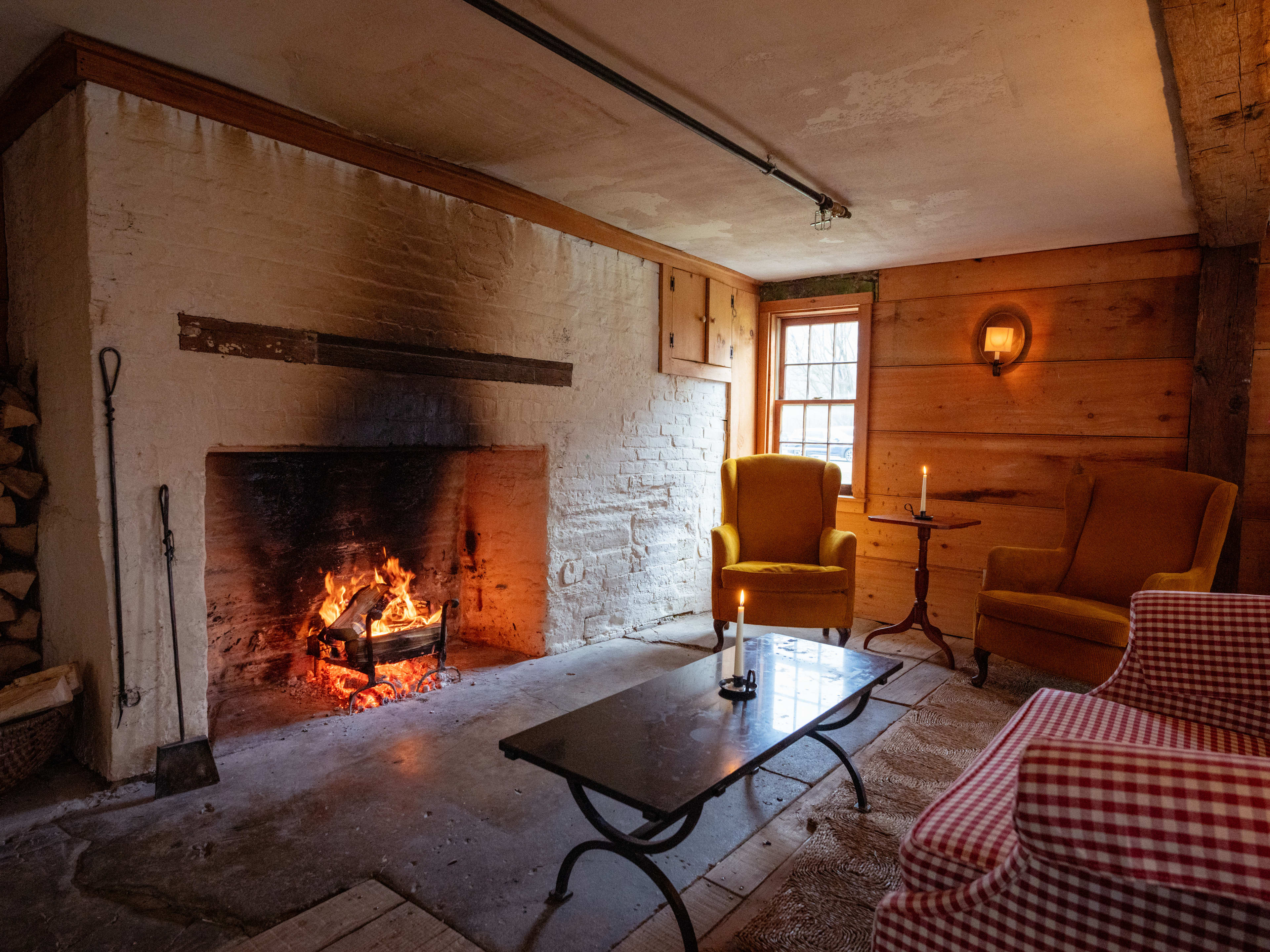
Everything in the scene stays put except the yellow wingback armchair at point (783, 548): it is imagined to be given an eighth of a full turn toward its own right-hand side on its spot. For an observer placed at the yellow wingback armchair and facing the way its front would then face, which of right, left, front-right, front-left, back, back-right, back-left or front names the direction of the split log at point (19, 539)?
front

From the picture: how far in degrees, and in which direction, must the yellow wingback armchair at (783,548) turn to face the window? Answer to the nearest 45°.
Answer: approximately 180°

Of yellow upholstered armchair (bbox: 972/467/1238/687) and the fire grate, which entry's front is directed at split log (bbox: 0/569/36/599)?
the yellow upholstered armchair

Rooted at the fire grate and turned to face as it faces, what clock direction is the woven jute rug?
The woven jute rug is roughly at 12 o'clock from the fire grate.

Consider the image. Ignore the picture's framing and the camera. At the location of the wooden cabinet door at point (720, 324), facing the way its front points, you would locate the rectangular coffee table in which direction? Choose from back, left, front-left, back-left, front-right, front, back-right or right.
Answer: front-right

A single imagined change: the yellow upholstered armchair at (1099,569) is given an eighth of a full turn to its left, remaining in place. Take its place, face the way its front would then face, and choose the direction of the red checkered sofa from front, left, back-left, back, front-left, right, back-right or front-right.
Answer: front

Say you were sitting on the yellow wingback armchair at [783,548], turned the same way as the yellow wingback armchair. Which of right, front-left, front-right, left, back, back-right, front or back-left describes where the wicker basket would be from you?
front-right

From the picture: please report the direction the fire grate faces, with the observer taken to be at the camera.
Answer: facing the viewer and to the right of the viewer

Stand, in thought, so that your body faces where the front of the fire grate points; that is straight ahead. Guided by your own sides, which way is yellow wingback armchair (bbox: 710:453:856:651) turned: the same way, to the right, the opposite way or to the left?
to the right

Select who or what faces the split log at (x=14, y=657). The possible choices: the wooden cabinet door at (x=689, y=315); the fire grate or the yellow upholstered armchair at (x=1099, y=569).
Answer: the yellow upholstered armchair

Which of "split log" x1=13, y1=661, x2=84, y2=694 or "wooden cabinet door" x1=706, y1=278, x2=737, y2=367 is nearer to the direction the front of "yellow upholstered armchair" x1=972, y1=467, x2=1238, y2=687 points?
the split log

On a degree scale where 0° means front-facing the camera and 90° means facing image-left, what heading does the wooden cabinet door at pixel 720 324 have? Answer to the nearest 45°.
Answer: approximately 315°

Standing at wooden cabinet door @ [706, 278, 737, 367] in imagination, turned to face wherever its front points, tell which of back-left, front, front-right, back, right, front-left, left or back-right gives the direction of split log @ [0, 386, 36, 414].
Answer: right

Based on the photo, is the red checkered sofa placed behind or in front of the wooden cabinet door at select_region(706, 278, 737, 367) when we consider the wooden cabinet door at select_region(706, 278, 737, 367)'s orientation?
in front

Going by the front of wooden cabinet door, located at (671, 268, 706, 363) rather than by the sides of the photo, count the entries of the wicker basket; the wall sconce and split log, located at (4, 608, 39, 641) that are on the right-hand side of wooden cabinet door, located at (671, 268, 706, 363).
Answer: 2
